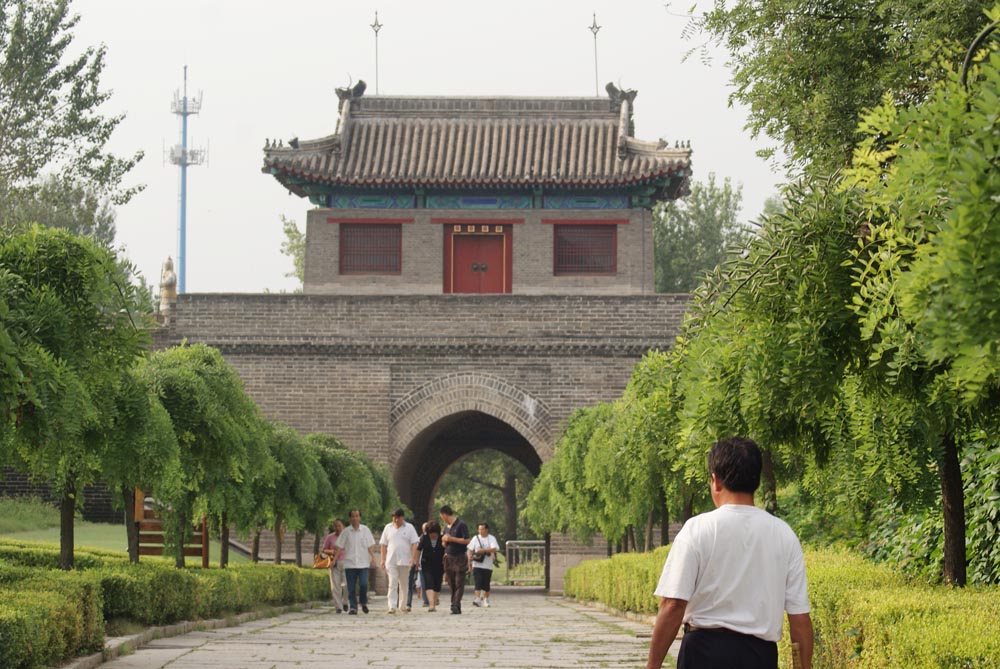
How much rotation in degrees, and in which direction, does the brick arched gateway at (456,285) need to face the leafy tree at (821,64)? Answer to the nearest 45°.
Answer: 0° — it already faces it

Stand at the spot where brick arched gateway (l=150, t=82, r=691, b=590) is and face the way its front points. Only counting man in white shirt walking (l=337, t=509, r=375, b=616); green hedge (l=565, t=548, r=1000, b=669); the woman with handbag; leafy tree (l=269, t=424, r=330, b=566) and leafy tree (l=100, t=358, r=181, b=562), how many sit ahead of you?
5

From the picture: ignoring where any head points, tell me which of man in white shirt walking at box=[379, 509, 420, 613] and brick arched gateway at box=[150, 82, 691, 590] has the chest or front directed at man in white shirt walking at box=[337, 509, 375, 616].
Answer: the brick arched gateway

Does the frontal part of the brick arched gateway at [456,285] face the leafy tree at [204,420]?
yes

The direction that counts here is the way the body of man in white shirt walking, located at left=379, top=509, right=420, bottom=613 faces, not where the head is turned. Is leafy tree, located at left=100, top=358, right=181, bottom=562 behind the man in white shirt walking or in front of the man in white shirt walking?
in front

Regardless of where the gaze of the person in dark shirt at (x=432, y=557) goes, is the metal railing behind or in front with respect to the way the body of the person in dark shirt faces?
behind

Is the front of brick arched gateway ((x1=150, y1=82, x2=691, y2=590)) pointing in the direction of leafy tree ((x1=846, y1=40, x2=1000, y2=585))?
yes
